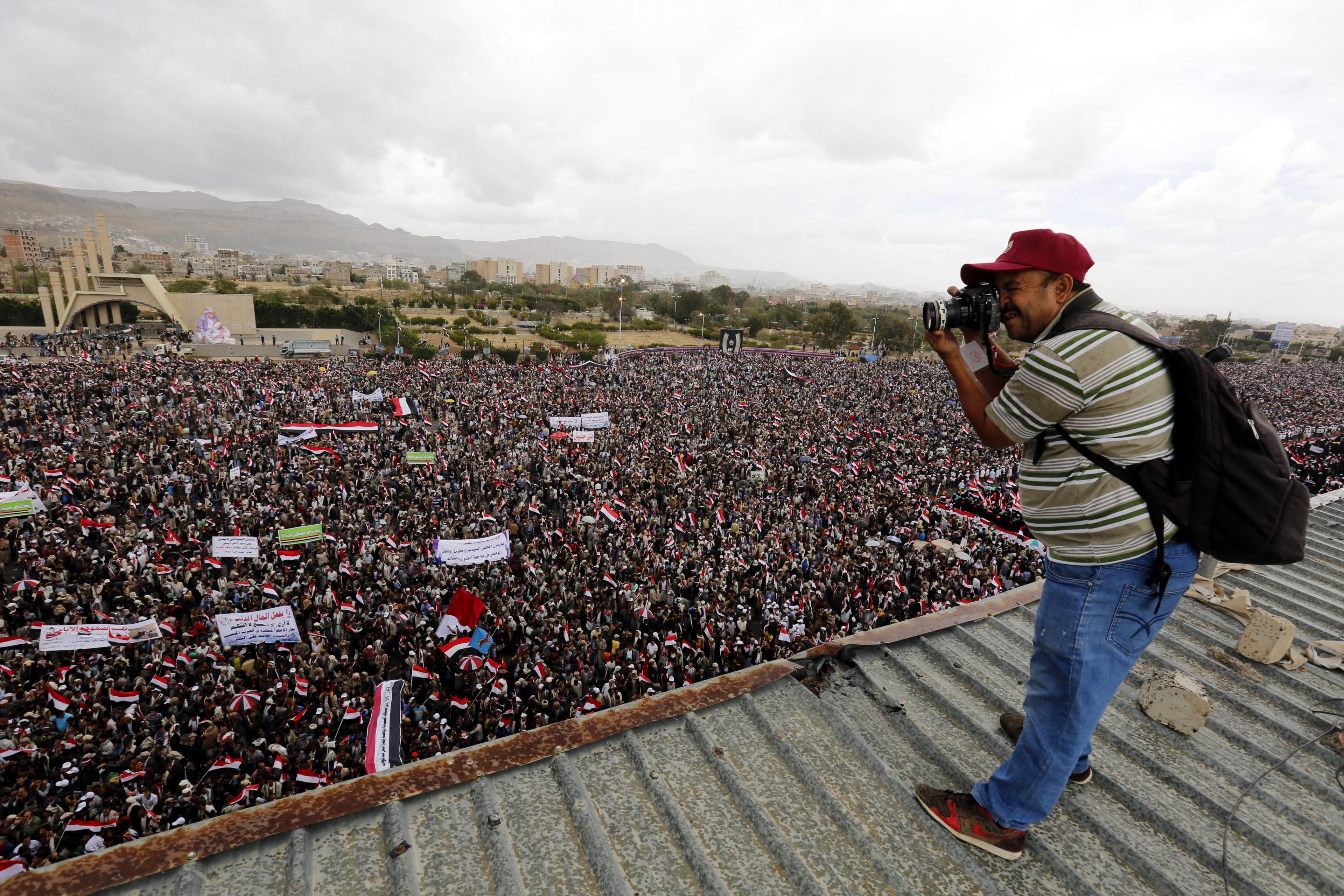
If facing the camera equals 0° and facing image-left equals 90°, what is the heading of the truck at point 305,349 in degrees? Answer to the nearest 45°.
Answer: approximately 90°

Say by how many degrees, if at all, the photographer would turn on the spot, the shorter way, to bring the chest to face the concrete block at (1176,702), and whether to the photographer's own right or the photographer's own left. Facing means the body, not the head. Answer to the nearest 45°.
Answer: approximately 135° to the photographer's own right

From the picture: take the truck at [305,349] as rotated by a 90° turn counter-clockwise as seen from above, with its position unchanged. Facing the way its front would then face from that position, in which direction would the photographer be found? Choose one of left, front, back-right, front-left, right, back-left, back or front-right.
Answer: front

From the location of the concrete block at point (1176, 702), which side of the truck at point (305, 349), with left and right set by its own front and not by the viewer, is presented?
left

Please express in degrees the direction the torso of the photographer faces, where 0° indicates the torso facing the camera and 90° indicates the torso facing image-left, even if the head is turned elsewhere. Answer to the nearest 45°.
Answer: approximately 90°

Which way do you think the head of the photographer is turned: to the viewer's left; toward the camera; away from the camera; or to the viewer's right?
to the viewer's left

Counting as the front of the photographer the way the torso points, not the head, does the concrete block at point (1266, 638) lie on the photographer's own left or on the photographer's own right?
on the photographer's own right
